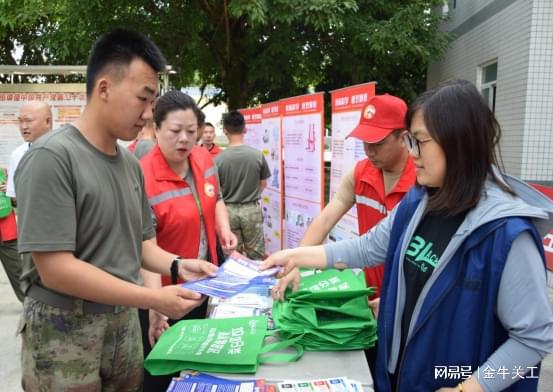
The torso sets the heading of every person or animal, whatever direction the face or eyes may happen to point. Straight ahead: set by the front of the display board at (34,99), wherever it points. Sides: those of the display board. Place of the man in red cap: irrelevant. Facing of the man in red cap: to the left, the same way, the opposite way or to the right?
the same way

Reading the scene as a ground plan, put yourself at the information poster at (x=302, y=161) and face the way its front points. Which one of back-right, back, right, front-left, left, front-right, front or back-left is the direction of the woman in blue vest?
front-left

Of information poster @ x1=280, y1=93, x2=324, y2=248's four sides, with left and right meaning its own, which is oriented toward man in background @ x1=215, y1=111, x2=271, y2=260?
right

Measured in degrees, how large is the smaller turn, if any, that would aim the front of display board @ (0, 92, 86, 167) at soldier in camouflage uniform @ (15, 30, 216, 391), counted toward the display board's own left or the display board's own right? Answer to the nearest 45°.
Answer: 0° — it already faces them

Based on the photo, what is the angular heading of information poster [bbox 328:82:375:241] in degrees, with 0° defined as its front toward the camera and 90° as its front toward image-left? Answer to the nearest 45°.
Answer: approximately 45°

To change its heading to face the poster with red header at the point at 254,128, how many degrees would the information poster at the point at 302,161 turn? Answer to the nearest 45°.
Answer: approximately 135° to its right

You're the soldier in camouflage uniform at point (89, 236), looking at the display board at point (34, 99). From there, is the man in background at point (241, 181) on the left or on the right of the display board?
right

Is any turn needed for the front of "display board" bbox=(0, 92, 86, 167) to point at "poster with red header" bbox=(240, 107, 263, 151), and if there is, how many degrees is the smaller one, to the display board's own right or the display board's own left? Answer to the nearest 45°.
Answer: approximately 90° to the display board's own left

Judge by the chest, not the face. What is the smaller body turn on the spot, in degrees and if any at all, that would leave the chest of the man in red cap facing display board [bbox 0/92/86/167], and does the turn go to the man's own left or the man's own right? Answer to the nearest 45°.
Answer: approximately 90° to the man's own right

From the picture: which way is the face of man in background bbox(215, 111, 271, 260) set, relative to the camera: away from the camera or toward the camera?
away from the camera

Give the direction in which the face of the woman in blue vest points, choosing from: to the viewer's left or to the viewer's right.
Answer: to the viewer's left

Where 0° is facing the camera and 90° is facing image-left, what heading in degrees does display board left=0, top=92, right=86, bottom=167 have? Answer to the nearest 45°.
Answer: approximately 0°
